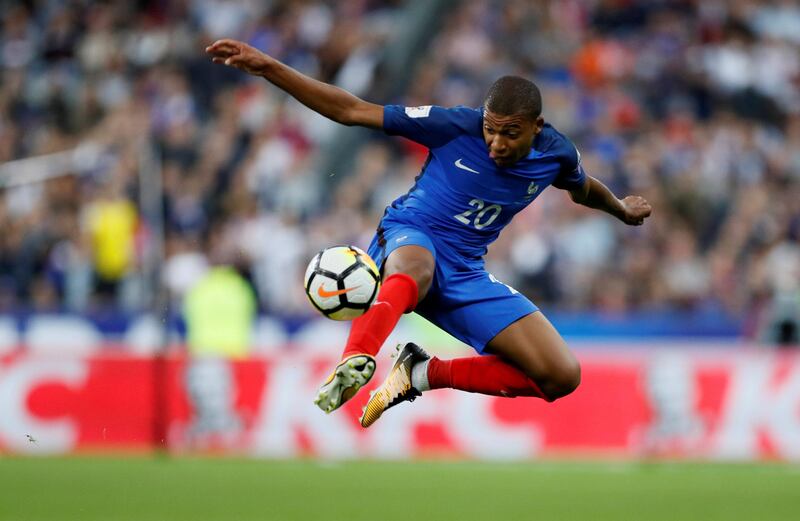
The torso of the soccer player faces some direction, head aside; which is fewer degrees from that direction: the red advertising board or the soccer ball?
the soccer ball

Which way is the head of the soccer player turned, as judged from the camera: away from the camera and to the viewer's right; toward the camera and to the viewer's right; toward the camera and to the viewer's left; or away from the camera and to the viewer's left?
toward the camera and to the viewer's left

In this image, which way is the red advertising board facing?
toward the camera

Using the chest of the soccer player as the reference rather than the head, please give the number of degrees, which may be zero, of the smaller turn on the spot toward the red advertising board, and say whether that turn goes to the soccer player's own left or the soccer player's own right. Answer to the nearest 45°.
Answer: approximately 180°

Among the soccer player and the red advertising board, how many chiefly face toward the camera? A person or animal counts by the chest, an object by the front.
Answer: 2

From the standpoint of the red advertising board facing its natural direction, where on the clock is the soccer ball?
The soccer ball is roughly at 12 o'clock from the red advertising board.

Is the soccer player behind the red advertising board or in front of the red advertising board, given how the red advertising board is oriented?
in front

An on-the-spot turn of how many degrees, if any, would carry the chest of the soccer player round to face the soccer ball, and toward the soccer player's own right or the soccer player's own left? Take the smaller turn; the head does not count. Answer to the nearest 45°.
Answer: approximately 45° to the soccer player's own right
